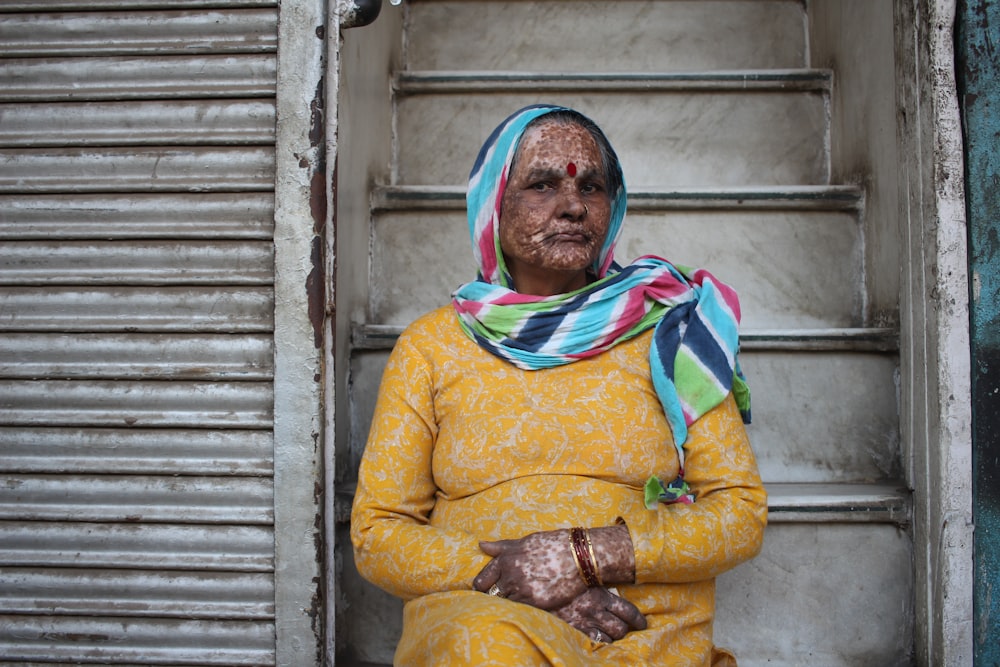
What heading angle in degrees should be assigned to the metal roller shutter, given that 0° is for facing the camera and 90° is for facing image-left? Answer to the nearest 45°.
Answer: approximately 0°

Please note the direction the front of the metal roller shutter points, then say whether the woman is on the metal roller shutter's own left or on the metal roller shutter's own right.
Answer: on the metal roller shutter's own left

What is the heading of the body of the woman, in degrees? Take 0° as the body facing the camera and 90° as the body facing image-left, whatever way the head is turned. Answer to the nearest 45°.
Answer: approximately 0°

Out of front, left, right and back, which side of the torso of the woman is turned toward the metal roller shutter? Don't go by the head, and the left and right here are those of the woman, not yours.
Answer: right
